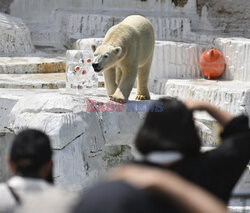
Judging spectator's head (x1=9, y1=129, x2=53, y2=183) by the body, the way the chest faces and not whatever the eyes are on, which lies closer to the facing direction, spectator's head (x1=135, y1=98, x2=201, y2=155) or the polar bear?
the polar bear

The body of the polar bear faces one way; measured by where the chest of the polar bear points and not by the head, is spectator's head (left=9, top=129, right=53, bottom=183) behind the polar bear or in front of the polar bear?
in front

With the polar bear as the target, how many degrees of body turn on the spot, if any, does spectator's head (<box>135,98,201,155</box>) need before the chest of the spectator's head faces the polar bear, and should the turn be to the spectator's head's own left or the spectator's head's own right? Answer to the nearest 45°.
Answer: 0° — they already face it

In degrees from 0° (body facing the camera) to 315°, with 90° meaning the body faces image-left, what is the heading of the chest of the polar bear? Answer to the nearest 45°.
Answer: approximately 45°

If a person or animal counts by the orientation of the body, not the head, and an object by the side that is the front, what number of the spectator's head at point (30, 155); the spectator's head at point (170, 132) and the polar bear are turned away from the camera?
2

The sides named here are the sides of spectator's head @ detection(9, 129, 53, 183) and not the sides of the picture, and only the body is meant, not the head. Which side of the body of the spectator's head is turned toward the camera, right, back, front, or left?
back

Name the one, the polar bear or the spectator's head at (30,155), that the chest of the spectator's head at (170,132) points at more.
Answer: the polar bear

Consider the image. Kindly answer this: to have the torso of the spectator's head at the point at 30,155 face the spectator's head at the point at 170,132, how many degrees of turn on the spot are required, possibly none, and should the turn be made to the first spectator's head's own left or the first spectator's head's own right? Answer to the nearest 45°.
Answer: approximately 135° to the first spectator's head's own right

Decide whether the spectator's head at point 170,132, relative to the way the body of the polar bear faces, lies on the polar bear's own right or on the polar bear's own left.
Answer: on the polar bear's own left

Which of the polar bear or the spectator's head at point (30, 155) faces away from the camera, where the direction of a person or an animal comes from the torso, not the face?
the spectator's head

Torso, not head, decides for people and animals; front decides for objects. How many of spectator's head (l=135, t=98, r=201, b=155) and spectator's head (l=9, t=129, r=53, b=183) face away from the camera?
2

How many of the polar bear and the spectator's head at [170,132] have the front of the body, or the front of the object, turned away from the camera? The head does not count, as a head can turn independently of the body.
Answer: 1

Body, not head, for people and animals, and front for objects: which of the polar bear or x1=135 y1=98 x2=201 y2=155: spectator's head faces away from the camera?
the spectator's head

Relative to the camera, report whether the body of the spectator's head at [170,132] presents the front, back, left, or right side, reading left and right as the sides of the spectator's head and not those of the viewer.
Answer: back
